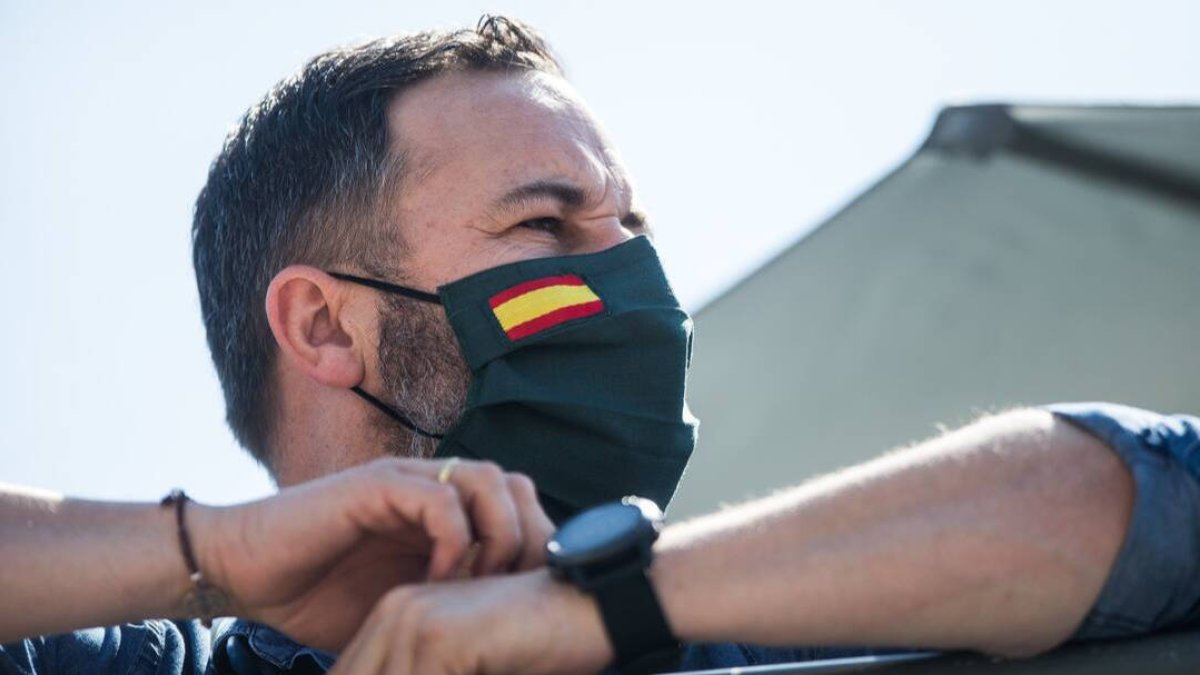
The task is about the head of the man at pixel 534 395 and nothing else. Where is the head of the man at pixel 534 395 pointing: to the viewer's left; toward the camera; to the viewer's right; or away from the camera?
to the viewer's right

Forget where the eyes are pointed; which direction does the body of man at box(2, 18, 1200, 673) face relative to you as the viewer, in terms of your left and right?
facing the viewer and to the right of the viewer
